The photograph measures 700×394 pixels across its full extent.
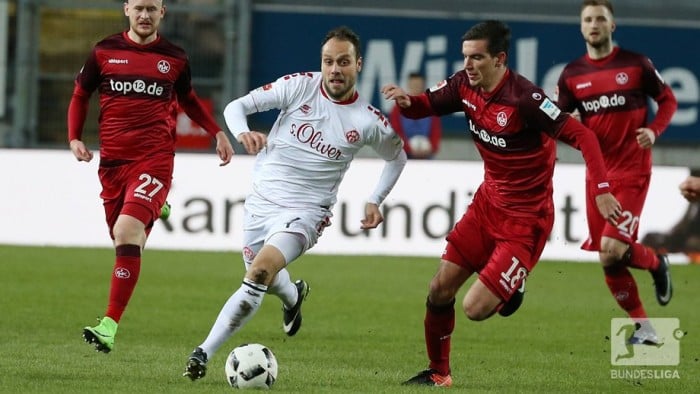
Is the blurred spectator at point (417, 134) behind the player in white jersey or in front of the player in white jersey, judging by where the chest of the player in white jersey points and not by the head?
behind

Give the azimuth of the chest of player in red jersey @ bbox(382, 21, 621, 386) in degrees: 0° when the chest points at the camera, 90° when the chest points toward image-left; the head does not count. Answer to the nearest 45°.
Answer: approximately 45°

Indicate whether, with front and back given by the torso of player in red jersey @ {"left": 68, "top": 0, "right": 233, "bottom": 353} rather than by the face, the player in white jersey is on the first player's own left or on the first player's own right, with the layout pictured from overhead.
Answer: on the first player's own left
